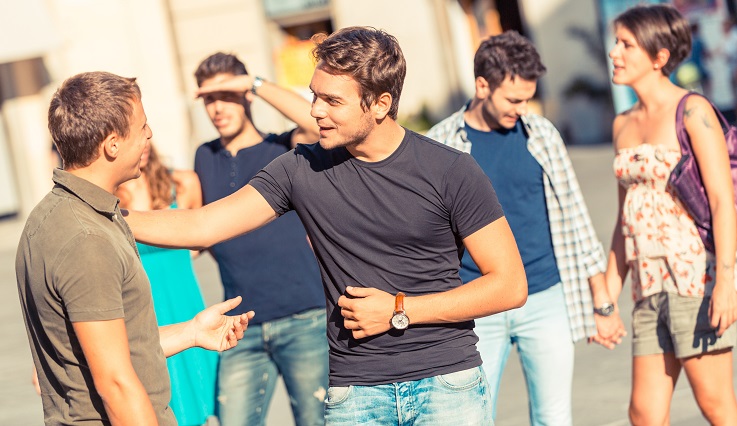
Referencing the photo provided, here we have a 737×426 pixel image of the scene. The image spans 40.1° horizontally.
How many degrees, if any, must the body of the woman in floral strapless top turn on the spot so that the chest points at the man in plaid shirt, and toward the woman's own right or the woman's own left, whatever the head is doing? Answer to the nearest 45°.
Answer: approximately 45° to the woman's own right

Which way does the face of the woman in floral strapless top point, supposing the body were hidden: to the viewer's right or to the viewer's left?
to the viewer's left

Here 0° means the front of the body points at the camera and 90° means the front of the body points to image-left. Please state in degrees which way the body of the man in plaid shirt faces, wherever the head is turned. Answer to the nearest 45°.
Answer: approximately 0°

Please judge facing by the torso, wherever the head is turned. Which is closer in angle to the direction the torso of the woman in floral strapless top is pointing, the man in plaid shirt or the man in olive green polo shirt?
the man in olive green polo shirt

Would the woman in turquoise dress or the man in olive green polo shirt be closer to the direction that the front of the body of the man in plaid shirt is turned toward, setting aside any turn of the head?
the man in olive green polo shirt

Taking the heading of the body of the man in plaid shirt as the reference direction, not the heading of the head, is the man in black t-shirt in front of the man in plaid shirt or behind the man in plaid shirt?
in front
